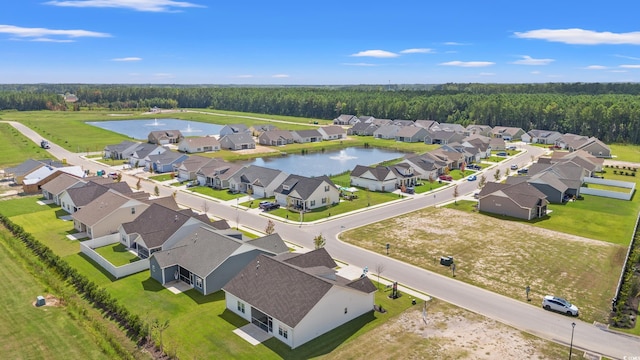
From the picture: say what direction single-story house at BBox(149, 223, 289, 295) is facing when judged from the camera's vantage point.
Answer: facing away from the viewer and to the right of the viewer

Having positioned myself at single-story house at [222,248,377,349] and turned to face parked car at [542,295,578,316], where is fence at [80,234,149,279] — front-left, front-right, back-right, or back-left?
back-left

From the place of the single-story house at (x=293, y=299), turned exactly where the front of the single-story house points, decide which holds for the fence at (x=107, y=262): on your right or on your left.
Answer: on your left

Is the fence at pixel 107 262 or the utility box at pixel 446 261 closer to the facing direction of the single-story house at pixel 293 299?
the utility box

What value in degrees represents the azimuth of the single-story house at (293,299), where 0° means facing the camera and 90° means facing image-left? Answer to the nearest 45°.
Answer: approximately 225°

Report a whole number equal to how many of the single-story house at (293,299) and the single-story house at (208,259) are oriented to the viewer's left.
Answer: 0

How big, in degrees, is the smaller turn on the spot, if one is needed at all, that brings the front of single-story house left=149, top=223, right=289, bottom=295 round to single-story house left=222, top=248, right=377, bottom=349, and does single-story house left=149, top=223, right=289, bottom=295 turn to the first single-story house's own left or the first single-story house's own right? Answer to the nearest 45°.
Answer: approximately 90° to the first single-story house's own right

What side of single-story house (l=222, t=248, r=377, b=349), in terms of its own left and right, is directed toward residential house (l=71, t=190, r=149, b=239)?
left

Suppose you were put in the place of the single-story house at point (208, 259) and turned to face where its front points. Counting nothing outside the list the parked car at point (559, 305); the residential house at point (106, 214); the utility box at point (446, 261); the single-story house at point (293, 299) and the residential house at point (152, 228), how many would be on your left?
2

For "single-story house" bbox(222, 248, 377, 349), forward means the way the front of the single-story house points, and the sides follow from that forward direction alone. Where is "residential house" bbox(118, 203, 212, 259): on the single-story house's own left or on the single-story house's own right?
on the single-story house's own left

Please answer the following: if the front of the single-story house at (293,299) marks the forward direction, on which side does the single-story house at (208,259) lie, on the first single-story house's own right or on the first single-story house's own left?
on the first single-story house's own left

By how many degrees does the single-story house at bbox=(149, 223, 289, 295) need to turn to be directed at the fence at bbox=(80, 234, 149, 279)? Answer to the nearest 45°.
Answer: approximately 90° to its left

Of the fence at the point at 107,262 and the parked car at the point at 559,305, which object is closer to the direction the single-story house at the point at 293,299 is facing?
the parked car
